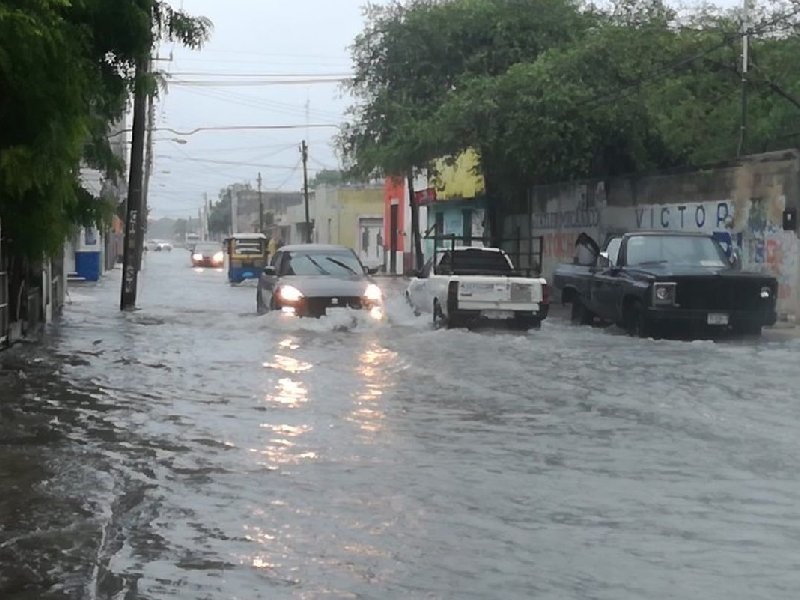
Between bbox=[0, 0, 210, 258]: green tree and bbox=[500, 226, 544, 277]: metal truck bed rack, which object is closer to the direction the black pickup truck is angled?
the green tree

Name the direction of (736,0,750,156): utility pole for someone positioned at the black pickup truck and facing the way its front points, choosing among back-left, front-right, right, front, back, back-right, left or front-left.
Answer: back-left

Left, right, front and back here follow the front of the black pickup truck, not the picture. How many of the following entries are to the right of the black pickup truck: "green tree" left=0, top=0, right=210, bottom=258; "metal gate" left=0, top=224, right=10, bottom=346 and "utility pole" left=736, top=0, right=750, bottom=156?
2

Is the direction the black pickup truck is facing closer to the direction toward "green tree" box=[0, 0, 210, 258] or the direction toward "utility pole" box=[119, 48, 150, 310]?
the green tree

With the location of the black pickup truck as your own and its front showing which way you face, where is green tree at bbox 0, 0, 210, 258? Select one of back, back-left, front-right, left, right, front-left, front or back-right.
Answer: right

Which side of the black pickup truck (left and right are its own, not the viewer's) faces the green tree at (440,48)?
back

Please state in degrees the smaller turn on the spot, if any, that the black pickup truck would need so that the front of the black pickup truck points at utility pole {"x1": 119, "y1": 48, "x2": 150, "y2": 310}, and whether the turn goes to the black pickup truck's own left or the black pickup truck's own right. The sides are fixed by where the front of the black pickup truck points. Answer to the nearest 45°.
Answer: approximately 135° to the black pickup truck's own right

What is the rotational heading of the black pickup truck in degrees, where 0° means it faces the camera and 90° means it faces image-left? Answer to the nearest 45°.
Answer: approximately 315°

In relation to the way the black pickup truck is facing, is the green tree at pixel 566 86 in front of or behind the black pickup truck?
behind

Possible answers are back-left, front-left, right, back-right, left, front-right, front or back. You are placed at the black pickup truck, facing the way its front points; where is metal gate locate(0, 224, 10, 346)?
right
